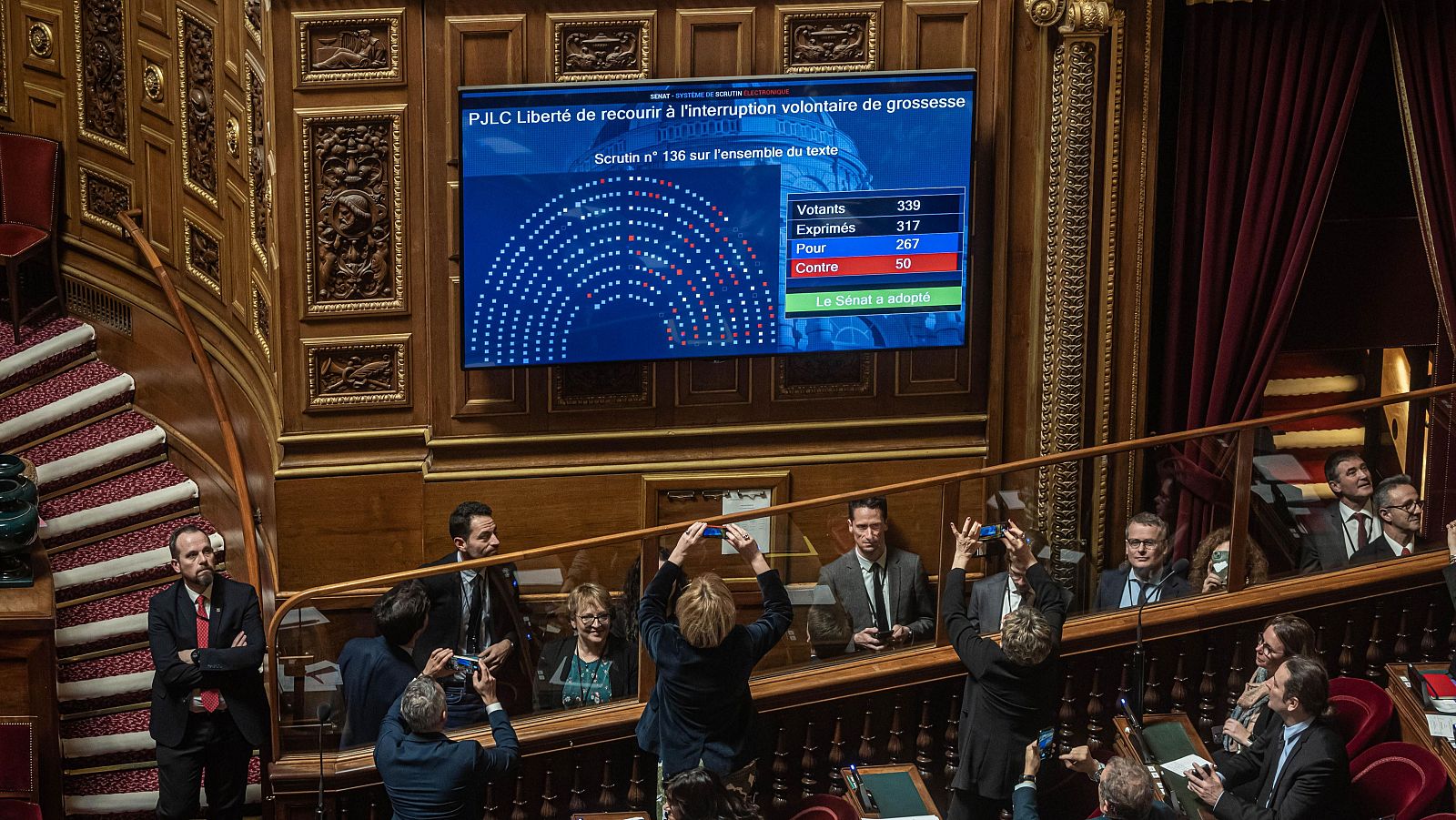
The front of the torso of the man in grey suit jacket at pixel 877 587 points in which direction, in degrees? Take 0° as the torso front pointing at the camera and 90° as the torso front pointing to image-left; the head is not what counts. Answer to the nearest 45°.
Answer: approximately 0°

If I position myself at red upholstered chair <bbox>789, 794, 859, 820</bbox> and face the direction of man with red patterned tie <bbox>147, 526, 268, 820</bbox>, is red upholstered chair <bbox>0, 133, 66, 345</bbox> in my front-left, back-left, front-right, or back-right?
front-right

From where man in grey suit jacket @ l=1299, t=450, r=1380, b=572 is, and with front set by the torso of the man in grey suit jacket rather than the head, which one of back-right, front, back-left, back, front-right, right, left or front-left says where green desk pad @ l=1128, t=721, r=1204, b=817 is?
right

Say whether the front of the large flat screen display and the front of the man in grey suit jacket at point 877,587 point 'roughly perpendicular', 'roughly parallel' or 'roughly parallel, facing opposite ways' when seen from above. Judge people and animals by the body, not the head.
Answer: roughly parallel

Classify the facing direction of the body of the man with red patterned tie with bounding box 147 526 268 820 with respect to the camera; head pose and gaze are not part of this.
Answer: toward the camera

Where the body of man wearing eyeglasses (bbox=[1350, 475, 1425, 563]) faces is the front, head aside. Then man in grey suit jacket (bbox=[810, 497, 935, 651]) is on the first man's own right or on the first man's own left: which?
on the first man's own right

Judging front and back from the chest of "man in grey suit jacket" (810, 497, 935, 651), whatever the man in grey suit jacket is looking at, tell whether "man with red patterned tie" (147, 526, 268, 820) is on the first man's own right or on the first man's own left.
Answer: on the first man's own right

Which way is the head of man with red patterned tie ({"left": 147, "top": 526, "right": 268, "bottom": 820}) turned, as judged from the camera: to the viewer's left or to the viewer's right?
to the viewer's right

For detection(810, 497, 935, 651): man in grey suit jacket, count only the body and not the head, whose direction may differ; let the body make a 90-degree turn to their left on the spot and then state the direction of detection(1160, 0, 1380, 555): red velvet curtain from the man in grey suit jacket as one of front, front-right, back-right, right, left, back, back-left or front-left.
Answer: front-left

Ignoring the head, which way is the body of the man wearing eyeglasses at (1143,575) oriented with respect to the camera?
toward the camera

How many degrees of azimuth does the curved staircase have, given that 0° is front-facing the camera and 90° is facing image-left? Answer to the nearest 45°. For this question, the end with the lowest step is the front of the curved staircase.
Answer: approximately 0°

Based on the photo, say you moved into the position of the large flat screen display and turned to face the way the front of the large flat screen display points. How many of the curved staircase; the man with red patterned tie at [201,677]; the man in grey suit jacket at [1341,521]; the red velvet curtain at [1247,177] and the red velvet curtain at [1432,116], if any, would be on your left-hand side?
3

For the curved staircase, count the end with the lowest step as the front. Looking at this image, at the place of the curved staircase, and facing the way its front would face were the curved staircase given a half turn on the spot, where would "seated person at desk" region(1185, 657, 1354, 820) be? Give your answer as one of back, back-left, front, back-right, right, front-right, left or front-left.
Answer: back-right
